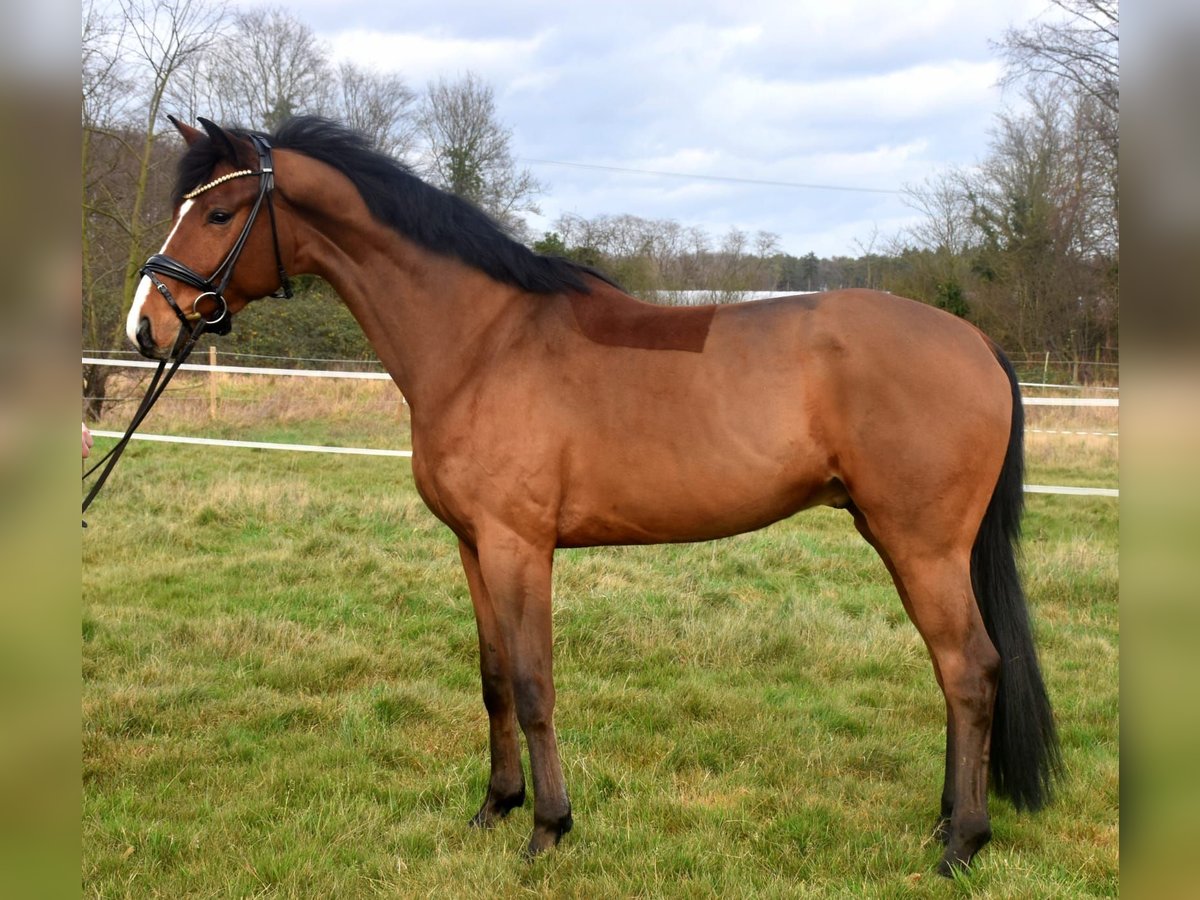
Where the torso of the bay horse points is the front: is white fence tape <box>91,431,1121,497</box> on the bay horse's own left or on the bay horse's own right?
on the bay horse's own right

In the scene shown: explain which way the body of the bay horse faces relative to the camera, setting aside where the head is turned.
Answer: to the viewer's left
